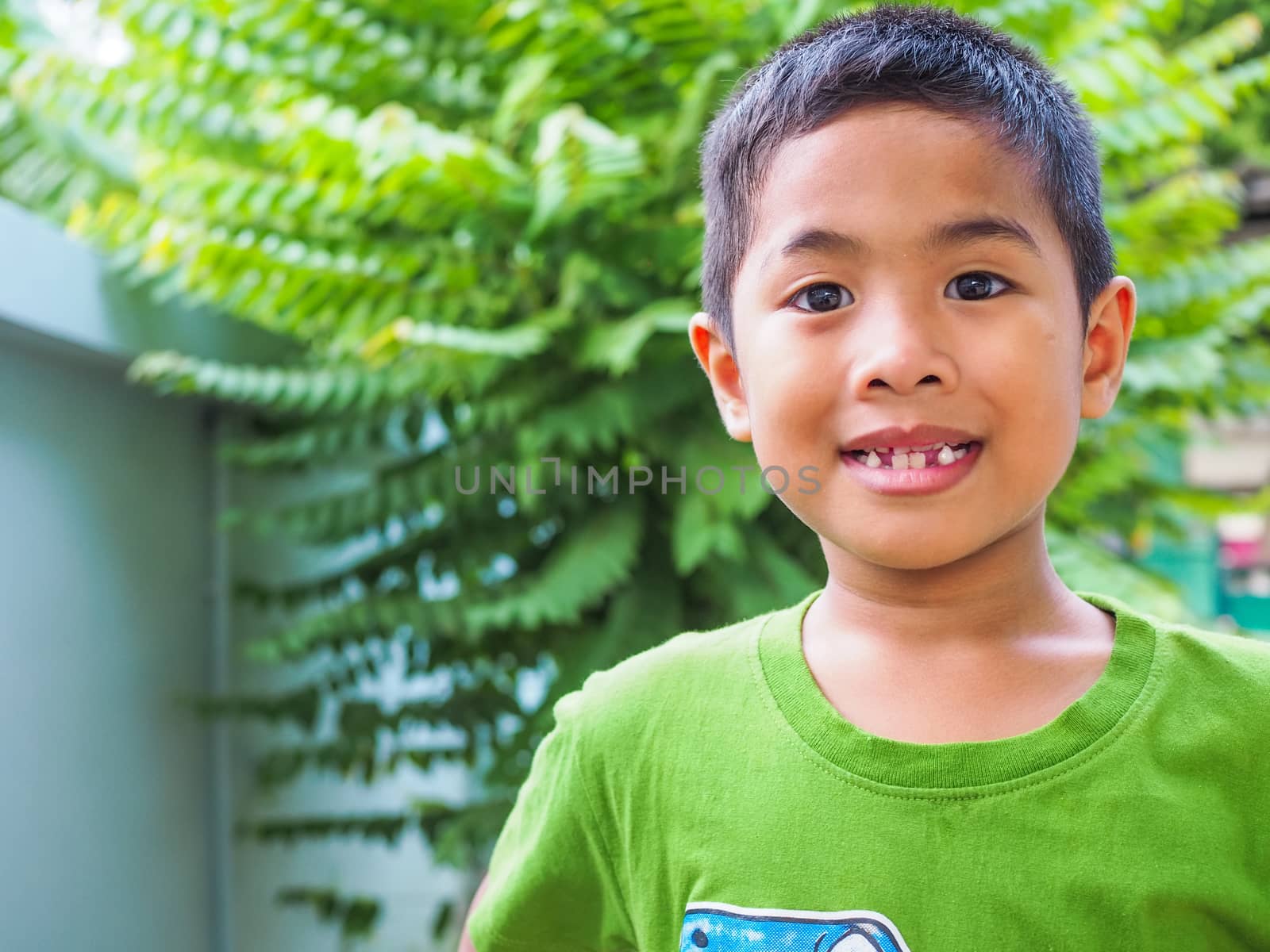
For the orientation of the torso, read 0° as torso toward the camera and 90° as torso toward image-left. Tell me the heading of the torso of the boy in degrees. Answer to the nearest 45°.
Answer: approximately 0°
